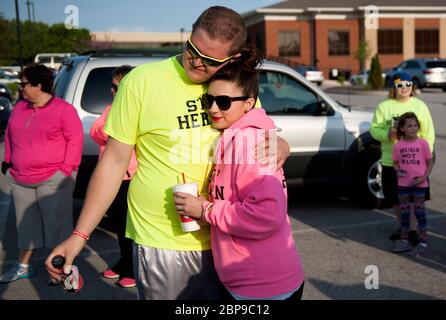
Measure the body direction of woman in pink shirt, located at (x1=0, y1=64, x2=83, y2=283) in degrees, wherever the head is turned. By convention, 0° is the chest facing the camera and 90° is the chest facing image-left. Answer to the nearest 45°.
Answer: approximately 45°

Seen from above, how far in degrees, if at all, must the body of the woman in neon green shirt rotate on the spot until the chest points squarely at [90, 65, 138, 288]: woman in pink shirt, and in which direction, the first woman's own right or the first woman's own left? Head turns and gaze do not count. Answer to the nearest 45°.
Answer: approximately 45° to the first woman's own right

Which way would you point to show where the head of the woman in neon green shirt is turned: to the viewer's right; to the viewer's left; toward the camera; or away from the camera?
toward the camera

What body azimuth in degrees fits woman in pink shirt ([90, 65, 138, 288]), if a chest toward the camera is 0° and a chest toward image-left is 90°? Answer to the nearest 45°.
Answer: approximately 45°

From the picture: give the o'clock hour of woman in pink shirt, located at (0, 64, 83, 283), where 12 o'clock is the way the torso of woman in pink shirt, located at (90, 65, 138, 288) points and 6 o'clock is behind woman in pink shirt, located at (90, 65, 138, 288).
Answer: woman in pink shirt, located at (0, 64, 83, 283) is roughly at 2 o'clock from woman in pink shirt, located at (90, 65, 138, 288).

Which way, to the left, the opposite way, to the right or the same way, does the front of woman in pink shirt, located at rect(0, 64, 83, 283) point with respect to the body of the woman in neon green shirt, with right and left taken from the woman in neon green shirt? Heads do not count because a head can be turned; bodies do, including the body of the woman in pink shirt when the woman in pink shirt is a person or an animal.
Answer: the same way

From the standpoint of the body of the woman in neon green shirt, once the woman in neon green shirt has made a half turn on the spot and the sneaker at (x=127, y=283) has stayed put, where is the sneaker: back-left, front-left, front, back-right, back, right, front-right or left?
back-left

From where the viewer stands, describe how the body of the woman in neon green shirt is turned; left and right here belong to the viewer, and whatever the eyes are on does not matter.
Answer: facing the viewer

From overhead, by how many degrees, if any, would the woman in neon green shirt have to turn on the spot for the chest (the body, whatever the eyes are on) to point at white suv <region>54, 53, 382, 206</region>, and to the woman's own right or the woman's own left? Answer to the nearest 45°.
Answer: approximately 135° to the woman's own right

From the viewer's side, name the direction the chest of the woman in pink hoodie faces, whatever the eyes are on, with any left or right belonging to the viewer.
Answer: facing the viewer and to the left of the viewer

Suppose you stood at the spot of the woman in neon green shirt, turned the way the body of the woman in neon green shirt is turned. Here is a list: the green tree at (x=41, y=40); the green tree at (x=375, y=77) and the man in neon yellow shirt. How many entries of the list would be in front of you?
1

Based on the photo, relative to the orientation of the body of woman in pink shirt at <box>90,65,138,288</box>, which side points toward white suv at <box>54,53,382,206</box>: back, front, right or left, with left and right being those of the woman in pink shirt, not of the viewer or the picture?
back

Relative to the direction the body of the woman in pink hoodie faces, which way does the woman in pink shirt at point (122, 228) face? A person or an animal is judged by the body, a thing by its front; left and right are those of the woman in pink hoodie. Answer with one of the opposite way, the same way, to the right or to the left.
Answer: the same way
